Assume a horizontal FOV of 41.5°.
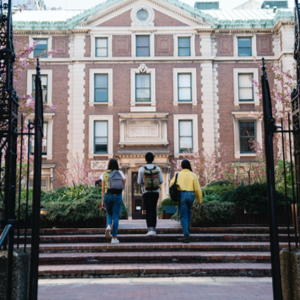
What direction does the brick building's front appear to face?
toward the camera

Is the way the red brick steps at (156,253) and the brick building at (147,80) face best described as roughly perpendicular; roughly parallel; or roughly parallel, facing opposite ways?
roughly parallel

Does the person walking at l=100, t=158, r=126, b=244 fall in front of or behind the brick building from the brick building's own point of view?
in front

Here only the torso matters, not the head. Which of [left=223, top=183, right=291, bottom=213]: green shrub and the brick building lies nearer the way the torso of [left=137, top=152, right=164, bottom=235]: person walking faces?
the brick building

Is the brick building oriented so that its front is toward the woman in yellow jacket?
yes

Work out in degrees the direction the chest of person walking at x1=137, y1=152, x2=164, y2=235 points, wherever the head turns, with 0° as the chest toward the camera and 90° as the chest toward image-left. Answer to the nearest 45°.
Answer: approximately 180°

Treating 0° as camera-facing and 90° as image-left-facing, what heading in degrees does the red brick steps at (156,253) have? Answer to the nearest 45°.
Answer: approximately 0°

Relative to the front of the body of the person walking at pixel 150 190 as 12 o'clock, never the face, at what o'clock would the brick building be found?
The brick building is roughly at 12 o'clock from the person walking.

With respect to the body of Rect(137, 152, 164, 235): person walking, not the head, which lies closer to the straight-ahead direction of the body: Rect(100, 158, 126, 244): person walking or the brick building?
the brick building

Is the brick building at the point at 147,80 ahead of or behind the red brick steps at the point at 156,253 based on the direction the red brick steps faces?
behind

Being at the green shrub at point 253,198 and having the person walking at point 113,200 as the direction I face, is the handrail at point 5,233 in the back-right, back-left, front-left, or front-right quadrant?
front-left

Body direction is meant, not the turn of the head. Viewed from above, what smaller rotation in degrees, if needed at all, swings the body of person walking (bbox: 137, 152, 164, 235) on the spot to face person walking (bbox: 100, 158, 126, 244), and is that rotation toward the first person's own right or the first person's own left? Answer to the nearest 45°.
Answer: approximately 90° to the first person's own left

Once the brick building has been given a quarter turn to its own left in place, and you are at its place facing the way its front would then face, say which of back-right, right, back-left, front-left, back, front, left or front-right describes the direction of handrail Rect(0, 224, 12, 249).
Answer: right

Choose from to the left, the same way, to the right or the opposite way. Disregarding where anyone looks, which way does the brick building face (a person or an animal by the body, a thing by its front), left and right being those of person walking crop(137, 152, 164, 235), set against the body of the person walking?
the opposite way

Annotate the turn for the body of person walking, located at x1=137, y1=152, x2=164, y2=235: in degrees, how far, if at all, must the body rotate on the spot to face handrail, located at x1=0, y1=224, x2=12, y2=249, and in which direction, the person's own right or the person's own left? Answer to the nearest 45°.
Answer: approximately 180°

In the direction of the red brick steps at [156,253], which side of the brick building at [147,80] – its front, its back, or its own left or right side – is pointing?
front
